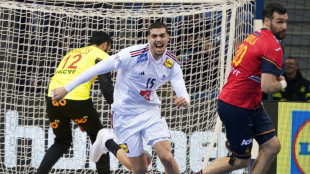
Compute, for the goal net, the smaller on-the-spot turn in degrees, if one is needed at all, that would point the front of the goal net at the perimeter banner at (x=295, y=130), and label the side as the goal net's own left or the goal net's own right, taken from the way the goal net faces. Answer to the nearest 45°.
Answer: approximately 90° to the goal net's own left

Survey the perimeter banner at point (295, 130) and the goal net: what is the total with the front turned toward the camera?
2

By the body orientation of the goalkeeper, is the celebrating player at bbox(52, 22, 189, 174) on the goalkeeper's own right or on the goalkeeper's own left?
on the goalkeeper's own right

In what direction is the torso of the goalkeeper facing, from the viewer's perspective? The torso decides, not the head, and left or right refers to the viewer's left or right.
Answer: facing away from the viewer and to the right of the viewer

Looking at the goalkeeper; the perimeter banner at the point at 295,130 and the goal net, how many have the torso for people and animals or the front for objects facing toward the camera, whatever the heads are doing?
2

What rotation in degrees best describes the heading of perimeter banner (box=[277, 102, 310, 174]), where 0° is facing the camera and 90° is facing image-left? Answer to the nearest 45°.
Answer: approximately 0°

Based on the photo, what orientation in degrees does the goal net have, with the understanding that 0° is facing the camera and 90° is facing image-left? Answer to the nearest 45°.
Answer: approximately 0°

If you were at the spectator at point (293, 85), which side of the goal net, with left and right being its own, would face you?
left
